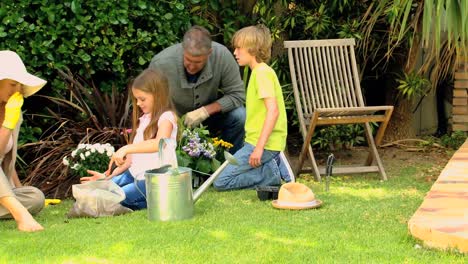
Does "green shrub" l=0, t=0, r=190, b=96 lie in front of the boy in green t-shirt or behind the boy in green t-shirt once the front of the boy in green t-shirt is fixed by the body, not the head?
in front

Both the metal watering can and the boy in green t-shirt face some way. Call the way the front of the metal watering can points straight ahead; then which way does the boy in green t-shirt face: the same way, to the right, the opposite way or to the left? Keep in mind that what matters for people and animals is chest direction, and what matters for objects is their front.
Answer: the opposite way

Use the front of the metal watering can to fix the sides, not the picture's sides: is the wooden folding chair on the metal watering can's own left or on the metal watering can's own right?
on the metal watering can's own left

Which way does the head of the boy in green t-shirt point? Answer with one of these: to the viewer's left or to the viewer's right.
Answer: to the viewer's left

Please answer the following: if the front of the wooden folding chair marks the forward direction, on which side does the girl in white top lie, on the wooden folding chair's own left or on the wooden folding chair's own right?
on the wooden folding chair's own right

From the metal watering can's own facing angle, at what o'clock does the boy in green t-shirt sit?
The boy in green t-shirt is roughly at 10 o'clock from the metal watering can.

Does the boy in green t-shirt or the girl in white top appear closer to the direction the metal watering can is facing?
the boy in green t-shirt

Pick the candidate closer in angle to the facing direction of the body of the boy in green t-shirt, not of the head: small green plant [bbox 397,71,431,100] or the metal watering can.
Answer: the metal watering can

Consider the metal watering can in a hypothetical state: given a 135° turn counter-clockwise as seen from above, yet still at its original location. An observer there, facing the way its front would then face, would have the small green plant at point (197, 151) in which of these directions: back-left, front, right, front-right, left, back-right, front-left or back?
front-right

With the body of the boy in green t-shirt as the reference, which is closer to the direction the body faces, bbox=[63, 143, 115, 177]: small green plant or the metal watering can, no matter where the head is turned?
the small green plant

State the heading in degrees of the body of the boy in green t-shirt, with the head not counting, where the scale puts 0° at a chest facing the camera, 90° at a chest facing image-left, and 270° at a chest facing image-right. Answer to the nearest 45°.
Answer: approximately 90°

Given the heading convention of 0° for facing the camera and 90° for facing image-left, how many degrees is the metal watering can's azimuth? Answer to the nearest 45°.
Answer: approximately 270°

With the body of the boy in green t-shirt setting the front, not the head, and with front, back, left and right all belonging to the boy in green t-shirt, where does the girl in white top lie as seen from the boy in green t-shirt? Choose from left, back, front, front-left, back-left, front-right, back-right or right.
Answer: front-left

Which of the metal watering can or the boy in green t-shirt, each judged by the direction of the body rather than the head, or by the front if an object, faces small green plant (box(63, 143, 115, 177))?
the boy in green t-shirt

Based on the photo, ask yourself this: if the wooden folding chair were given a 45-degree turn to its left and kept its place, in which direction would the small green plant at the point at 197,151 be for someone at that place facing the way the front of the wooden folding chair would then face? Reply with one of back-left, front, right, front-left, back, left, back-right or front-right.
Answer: back-right

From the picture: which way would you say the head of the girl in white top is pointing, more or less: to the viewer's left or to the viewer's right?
to the viewer's left

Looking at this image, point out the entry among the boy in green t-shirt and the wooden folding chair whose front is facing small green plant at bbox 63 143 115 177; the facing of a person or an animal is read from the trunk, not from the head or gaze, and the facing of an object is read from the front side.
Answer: the boy in green t-shirt

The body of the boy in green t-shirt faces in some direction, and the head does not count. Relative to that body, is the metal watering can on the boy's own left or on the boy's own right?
on the boy's own left
